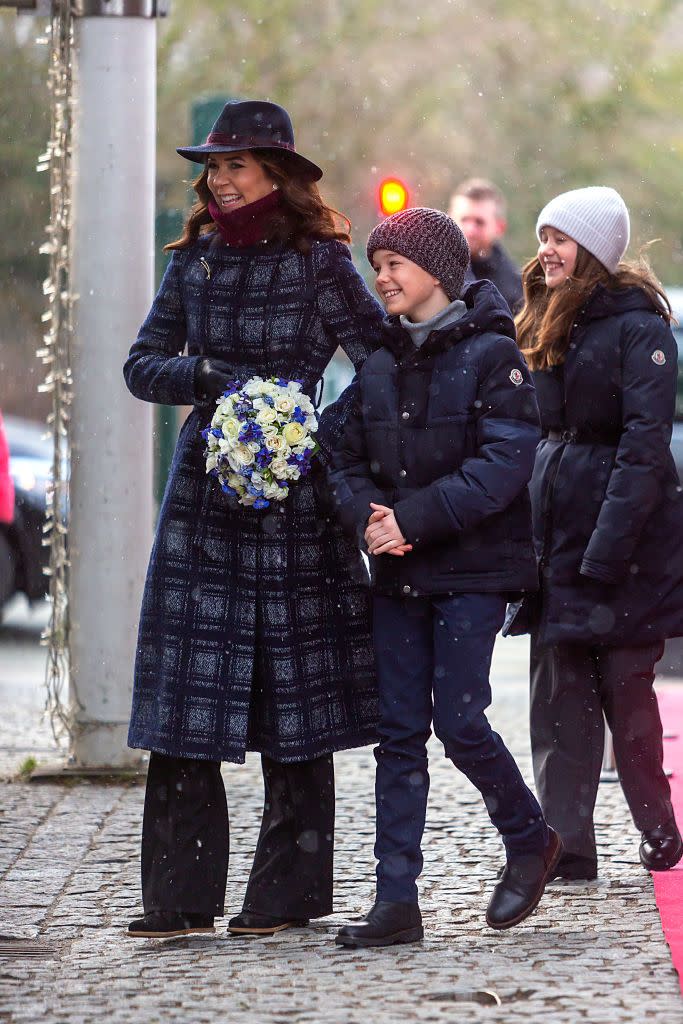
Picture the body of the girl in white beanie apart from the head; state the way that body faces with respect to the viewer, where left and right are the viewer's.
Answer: facing the viewer and to the left of the viewer

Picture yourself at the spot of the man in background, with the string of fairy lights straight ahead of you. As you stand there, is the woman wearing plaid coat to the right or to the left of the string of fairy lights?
left

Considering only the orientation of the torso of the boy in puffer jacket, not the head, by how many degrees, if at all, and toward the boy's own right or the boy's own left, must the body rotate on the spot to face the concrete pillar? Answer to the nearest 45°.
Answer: approximately 90° to the boy's own right

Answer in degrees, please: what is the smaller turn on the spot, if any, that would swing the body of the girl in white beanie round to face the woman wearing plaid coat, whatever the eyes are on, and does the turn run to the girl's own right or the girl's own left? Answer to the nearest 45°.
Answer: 0° — they already face them

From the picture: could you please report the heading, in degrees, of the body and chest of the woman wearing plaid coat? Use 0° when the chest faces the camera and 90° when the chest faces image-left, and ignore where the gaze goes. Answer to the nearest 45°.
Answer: approximately 45°

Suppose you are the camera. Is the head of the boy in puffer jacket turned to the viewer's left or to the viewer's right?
to the viewer's left

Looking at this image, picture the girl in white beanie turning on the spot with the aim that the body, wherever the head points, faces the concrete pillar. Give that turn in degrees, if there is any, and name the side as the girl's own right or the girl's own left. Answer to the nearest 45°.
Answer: approximately 90° to the girl's own right

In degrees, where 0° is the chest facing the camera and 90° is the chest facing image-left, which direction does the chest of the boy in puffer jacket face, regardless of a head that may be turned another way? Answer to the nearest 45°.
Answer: approximately 45°

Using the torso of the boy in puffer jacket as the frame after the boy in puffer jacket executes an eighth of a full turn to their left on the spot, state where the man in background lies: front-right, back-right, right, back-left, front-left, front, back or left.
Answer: back
